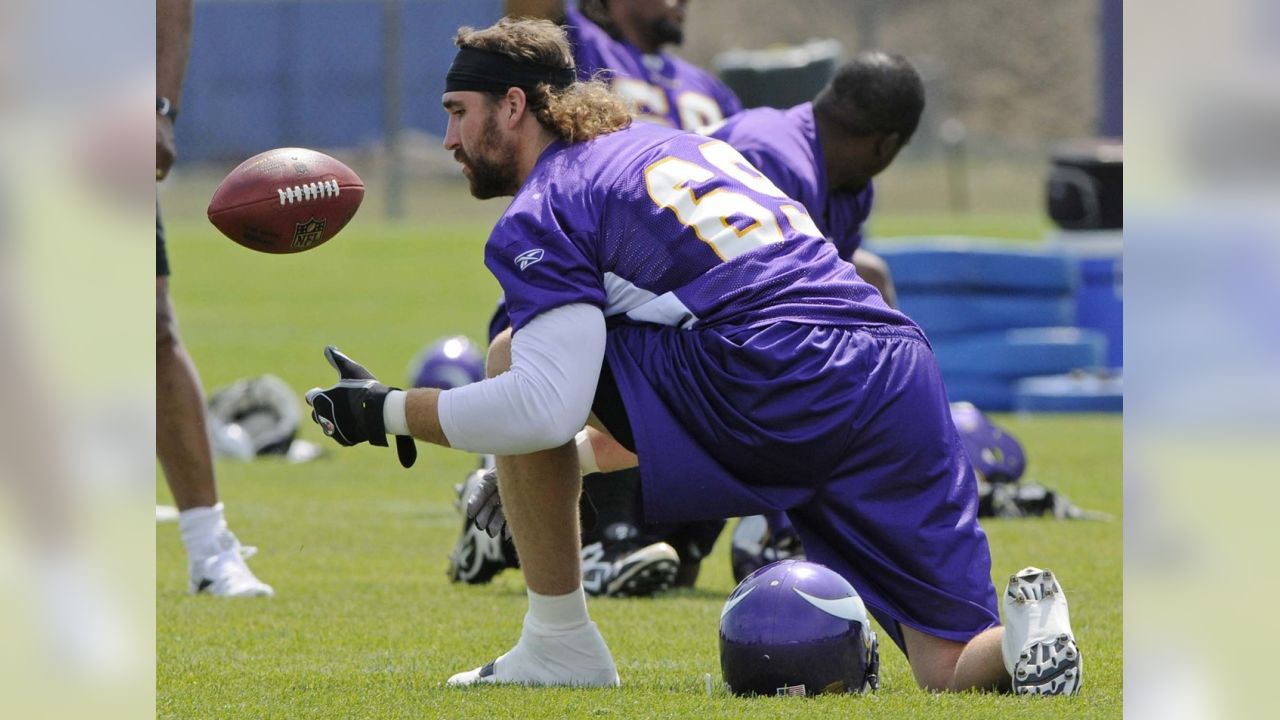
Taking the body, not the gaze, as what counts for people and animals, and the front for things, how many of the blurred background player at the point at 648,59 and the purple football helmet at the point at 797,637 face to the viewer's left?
0

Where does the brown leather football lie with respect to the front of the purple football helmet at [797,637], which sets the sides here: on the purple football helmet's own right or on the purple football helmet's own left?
on the purple football helmet's own left

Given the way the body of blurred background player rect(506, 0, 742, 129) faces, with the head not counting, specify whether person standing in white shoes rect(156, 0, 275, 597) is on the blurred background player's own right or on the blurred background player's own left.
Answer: on the blurred background player's own right

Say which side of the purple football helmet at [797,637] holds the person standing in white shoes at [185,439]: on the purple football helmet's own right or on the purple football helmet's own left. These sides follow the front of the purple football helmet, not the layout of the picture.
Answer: on the purple football helmet's own left

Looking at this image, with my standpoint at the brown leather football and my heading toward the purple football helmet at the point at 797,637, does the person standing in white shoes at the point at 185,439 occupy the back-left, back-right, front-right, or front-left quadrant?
back-left

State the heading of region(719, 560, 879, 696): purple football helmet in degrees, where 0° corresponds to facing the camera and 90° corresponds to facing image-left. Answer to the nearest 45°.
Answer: approximately 225°

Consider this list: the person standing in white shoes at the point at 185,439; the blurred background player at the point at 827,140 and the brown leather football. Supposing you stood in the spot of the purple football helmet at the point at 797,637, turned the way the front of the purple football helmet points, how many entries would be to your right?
0

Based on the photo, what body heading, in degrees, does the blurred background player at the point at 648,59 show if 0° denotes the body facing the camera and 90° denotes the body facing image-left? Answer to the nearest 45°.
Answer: approximately 315°
